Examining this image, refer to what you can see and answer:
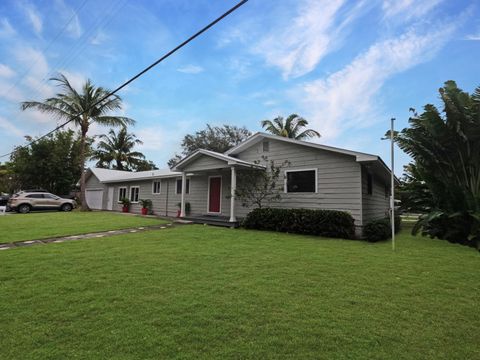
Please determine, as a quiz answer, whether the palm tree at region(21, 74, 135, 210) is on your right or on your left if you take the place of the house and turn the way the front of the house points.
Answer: on your right

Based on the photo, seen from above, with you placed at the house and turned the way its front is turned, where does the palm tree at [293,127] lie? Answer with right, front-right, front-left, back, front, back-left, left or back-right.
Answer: back-right

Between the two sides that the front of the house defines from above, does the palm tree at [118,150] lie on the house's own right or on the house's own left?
on the house's own right

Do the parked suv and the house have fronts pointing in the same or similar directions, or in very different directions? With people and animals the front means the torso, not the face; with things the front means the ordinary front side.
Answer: very different directions

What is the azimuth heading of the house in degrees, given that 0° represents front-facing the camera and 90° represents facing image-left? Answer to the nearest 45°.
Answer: approximately 45°

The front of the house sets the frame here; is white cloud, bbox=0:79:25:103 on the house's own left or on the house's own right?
on the house's own right
